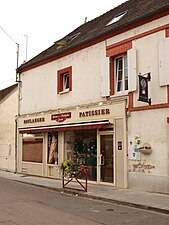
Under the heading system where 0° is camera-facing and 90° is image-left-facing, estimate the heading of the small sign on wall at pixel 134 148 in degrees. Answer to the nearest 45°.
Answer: approximately 45°

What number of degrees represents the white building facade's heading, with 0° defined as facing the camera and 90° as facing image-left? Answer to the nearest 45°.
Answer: approximately 45°

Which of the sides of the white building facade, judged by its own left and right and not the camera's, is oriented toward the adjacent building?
right

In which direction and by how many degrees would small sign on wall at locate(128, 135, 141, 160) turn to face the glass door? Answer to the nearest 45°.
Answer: approximately 90° to its right

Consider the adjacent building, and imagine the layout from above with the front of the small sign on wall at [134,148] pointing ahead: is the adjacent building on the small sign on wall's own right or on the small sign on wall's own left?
on the small sign on wall's own right
